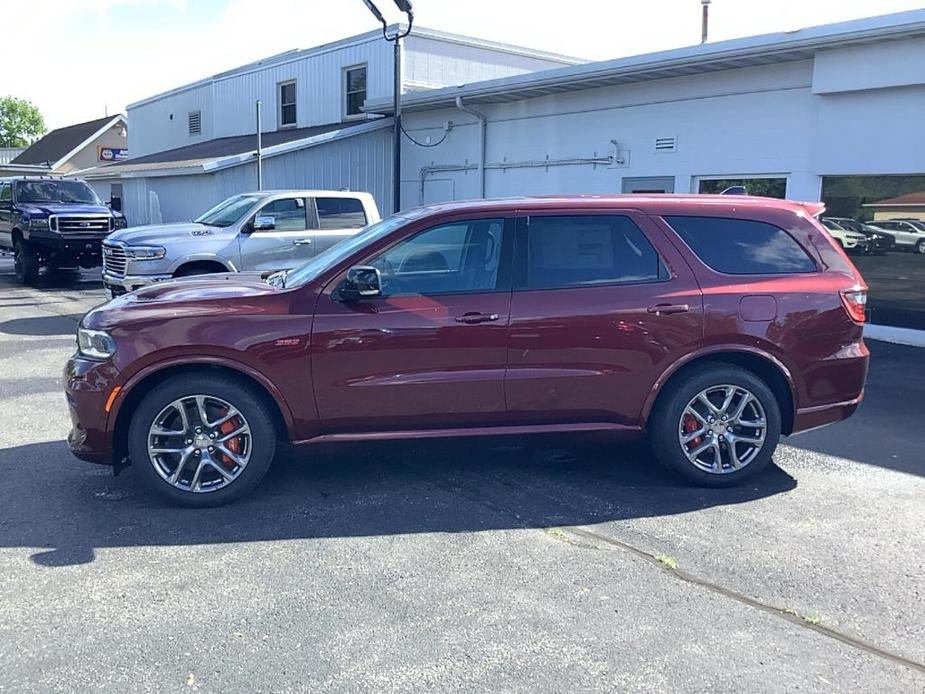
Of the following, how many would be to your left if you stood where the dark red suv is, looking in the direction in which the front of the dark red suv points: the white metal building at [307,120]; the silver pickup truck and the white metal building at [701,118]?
0

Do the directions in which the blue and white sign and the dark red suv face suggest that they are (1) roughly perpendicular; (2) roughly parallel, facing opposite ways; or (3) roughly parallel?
roughly perpendicular

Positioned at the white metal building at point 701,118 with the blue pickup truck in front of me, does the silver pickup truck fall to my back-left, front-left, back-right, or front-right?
front-left

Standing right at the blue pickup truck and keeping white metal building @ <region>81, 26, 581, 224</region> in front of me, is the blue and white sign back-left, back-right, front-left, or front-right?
front-left

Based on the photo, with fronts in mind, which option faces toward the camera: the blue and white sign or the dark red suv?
the blue and white sign

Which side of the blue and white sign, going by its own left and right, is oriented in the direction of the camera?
front

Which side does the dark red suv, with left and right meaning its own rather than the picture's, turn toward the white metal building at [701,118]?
right

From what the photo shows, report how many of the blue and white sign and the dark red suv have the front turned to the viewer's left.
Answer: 1

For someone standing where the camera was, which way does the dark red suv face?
facing to the left of the viewer

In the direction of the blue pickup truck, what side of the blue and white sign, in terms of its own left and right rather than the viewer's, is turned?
front

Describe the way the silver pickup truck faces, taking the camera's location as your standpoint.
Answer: facing the viewer and to the left of the viewer

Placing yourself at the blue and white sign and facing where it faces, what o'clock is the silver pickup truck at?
The silver pickup truck is roughly at 12 o'clock from the blue and white sign.
